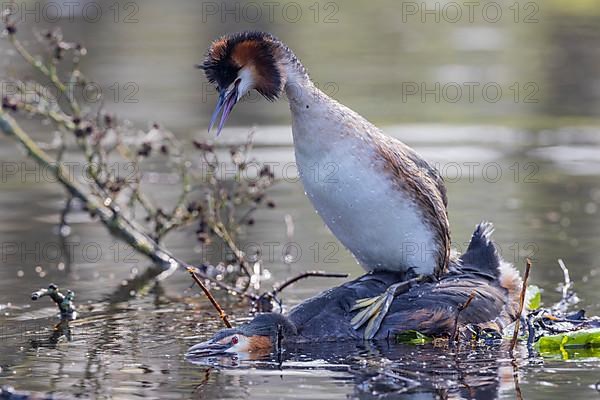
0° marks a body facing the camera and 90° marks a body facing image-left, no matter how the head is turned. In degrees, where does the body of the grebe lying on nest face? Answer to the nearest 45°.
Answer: approximately 90°

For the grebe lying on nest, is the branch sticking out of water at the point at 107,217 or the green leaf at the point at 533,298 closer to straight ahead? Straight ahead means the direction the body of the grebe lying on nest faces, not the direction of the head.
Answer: the branch sticking out of water

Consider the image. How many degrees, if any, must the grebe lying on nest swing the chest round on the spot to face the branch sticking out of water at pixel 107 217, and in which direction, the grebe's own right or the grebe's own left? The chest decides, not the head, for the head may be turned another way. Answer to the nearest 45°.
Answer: approximately 45° to the grebe's own right

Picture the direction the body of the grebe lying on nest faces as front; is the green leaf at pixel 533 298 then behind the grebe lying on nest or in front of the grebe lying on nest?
behind
